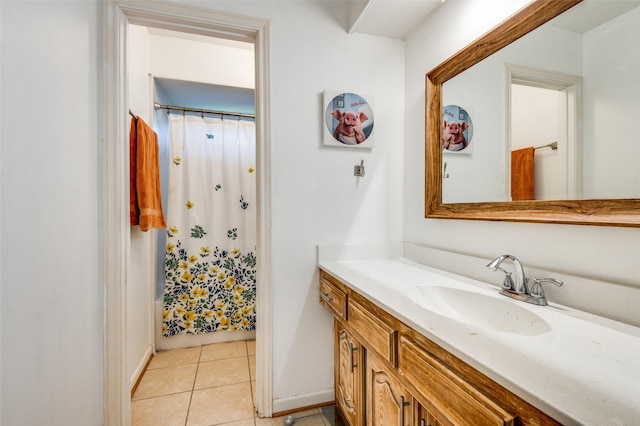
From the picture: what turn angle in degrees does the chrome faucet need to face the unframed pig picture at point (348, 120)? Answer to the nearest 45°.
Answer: approximately 45° to its right

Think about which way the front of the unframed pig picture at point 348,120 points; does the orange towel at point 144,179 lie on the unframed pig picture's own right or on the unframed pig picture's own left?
on the unframed pig picture's own right

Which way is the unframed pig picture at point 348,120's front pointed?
toward the camera

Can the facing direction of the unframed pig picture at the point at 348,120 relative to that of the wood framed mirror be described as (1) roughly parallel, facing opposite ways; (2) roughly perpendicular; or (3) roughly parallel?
roughly perpendicular

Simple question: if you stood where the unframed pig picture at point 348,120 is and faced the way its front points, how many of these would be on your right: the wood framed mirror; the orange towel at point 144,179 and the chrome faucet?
1

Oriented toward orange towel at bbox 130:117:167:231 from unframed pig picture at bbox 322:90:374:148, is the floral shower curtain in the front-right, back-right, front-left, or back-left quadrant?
front-right

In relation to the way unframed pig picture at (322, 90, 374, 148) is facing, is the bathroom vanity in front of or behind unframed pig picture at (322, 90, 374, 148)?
in front

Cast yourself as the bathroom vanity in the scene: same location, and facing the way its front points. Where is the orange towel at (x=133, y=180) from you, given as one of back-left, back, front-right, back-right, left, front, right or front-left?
front-right

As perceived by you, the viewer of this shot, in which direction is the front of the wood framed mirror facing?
facing the viewer and to the left of the viewer

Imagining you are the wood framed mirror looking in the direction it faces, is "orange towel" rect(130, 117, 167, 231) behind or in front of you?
in front
